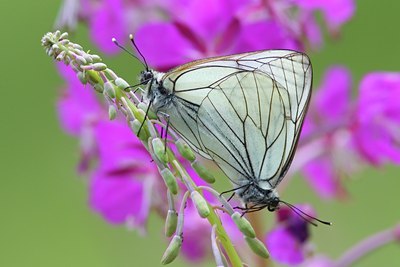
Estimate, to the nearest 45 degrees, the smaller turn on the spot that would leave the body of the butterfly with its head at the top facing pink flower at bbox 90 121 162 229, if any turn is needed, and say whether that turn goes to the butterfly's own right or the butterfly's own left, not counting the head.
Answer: approximately 45° to the butterfly's own right

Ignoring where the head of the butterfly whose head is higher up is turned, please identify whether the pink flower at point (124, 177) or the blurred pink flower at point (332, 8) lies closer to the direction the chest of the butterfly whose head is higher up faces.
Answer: the pink flower

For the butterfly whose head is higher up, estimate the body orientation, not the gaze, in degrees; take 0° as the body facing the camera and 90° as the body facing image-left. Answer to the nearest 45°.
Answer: approximately 90°

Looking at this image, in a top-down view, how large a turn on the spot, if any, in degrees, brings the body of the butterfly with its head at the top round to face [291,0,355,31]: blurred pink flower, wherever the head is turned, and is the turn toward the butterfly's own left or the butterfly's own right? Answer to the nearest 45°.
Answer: approximately 135° to the butterfly's own right
